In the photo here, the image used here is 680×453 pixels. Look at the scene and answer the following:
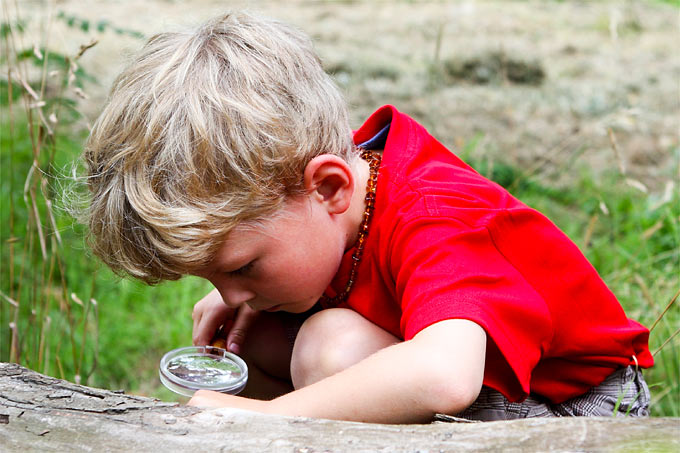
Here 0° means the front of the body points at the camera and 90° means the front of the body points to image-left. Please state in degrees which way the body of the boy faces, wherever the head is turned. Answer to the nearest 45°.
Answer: approximately 90°
